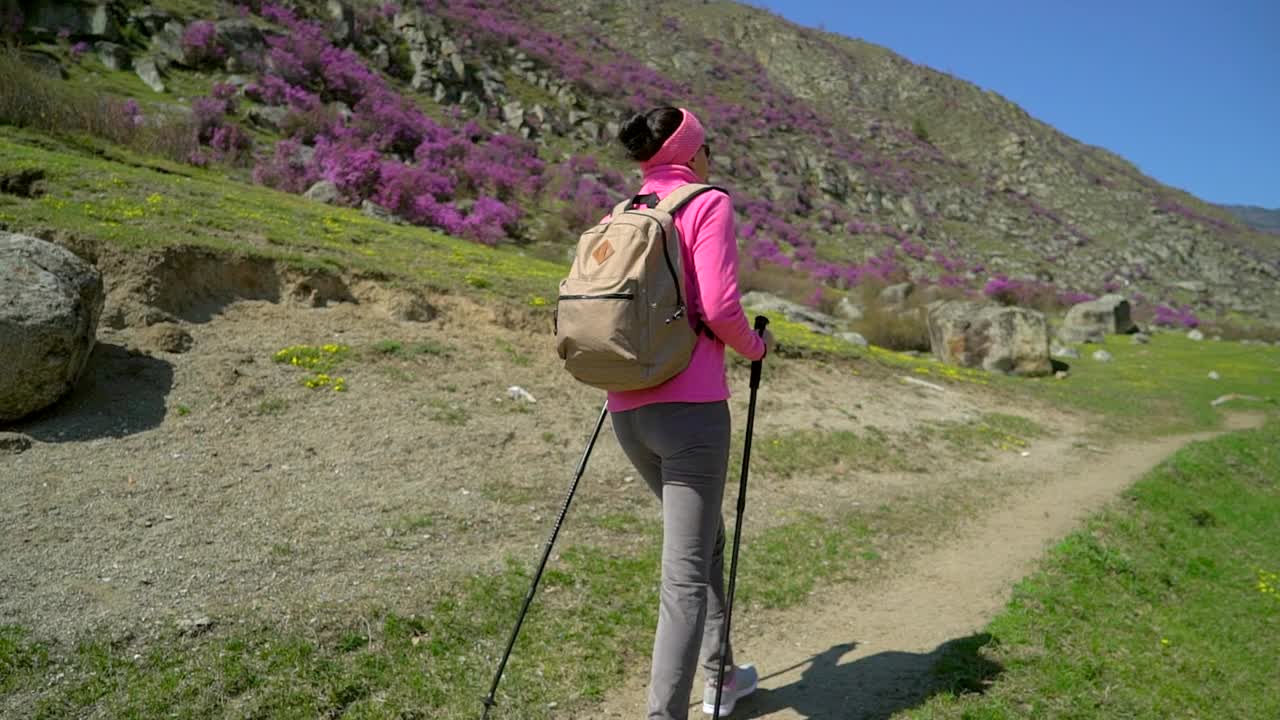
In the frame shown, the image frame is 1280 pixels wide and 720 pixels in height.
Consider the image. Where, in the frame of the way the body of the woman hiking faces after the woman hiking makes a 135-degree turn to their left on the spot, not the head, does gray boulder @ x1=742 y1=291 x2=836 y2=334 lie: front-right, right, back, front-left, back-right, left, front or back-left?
right

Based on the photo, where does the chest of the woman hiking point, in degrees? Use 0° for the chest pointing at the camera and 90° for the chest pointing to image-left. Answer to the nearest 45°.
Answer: approximately 225°

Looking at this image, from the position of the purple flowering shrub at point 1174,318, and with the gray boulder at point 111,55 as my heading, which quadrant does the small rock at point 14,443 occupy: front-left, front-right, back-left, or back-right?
front-left

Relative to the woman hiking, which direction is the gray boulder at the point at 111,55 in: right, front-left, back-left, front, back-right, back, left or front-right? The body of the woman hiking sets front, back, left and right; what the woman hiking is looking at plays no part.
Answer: left

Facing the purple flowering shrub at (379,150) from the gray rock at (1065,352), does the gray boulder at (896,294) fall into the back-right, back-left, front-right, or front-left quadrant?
front-right

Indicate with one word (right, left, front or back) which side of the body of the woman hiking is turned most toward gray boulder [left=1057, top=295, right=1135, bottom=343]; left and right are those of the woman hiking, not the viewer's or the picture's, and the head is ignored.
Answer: front

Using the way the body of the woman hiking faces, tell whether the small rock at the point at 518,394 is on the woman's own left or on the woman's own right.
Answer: on the woman's own left

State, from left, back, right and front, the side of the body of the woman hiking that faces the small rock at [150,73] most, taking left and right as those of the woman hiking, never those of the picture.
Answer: left

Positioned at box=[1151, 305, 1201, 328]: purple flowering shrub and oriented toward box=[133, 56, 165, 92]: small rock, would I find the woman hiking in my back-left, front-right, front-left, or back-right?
front-left

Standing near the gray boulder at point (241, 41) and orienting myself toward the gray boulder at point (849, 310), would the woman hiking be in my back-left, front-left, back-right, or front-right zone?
front-right

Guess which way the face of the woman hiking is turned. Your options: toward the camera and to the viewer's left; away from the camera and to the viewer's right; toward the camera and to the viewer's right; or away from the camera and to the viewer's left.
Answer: away from the camera and to the viewer's right

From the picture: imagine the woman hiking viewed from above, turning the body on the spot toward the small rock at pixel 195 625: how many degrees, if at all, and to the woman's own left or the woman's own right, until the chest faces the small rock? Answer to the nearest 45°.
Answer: approximately 135° to the woman's own left
